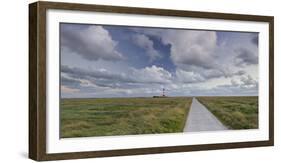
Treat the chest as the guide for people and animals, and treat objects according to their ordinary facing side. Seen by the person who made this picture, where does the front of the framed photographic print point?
facing the viewer and to the right of the viewer
